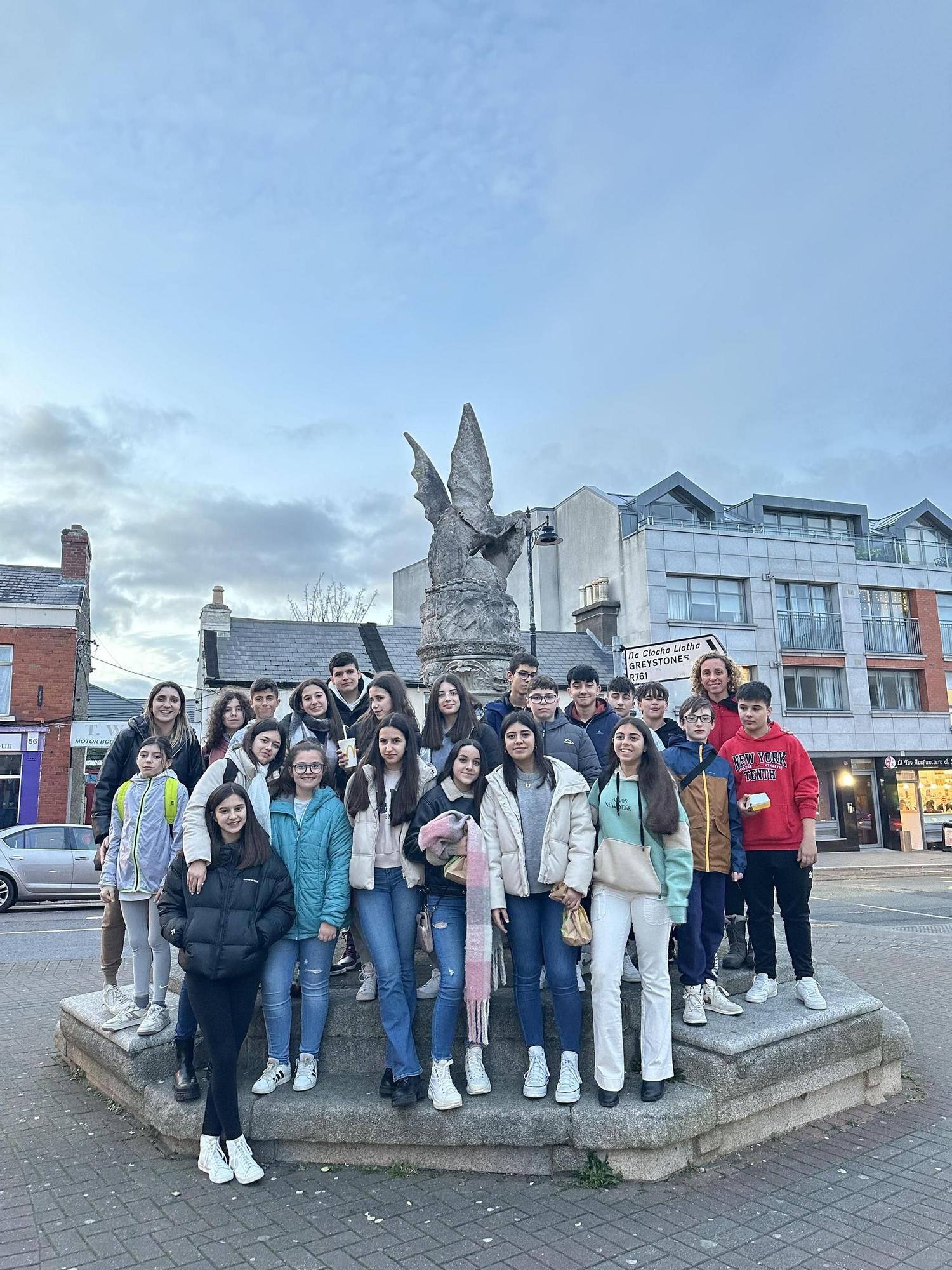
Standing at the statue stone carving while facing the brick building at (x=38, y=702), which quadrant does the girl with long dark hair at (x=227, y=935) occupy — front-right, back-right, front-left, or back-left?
back-left

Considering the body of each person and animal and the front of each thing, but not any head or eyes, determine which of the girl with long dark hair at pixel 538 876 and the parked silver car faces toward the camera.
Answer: the girl with long dark hair

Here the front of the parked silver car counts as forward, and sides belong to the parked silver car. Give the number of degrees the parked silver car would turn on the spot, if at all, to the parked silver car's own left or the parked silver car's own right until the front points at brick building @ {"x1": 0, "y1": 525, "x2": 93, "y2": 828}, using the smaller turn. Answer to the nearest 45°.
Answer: approximately 90° to the parked silver car's own left

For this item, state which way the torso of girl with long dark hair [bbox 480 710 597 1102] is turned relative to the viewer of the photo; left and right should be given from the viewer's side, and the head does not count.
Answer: facing the viewer

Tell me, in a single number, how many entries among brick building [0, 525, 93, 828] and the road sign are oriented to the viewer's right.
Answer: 0

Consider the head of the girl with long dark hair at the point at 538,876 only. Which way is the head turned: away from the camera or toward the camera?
toward the camera

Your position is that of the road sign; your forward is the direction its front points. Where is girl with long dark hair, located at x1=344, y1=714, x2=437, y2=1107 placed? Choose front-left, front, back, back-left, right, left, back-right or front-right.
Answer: front

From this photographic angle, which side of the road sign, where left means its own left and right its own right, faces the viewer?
front

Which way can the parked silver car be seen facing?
to the viewer's right

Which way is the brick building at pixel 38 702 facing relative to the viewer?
toward the camera

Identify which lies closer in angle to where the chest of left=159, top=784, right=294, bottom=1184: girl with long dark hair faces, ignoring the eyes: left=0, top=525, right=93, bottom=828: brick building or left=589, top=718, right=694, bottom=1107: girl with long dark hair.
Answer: the girl with long dark hair

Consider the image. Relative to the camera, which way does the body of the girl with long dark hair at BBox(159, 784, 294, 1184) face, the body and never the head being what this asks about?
toward the camera

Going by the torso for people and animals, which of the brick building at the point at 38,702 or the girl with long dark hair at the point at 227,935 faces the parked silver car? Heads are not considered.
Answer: the brick building

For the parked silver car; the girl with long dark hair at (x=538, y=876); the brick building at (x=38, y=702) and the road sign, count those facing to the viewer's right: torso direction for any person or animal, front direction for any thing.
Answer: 1
